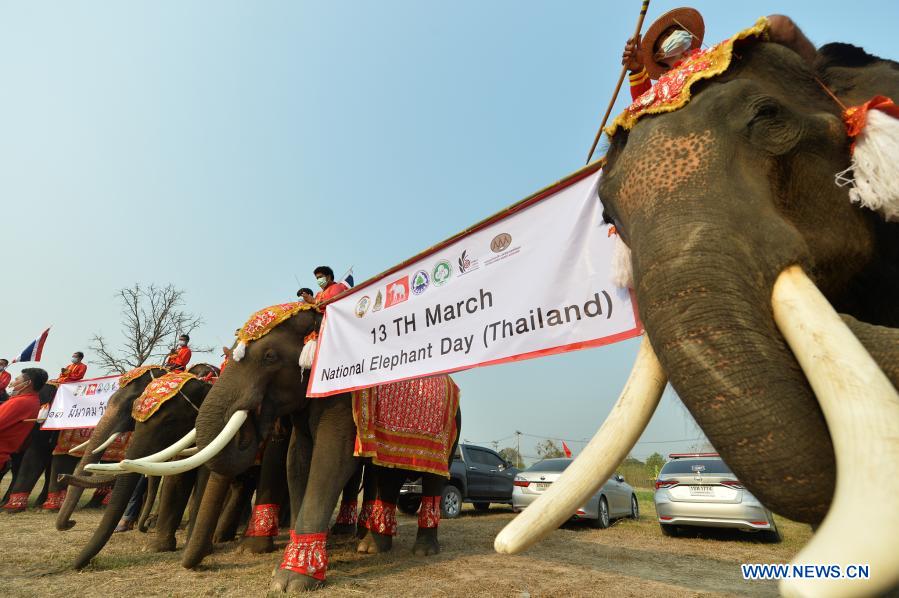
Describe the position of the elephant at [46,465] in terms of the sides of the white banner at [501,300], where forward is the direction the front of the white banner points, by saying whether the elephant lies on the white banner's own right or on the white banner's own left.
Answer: on the white banner's own right

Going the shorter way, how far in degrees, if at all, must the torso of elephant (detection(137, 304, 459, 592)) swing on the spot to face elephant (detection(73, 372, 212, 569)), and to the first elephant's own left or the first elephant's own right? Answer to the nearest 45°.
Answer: approximately 90° to the first elephant's own right

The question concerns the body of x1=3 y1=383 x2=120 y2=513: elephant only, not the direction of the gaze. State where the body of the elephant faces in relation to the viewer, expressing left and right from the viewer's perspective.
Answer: facing the viewer and to the left of the viewer

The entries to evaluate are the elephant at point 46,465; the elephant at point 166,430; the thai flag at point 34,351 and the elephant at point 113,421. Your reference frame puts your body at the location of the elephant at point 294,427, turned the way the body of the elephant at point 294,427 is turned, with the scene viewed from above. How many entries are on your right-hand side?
4

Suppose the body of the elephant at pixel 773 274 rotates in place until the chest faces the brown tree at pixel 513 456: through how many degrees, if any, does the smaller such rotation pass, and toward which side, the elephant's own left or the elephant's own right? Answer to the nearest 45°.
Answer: approximately 90° to the elephant's own right

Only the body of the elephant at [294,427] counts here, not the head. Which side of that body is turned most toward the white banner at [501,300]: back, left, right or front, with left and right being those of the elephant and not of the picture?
left

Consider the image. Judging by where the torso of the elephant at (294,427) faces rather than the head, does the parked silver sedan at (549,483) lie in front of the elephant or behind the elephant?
behind

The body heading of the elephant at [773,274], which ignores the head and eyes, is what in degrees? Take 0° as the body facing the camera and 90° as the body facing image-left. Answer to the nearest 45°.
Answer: approximately 45°

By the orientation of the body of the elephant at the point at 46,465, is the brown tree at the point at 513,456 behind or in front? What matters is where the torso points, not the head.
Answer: behind
